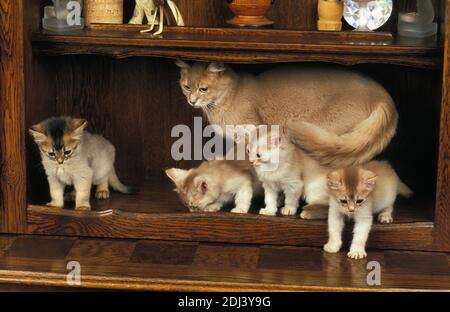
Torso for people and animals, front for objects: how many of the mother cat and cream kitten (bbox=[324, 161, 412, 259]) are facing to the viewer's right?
0

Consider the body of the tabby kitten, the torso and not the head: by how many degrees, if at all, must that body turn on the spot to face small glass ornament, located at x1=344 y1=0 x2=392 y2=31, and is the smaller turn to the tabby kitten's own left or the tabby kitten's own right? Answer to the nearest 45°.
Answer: approximately 135° to the tabby kitten's own left

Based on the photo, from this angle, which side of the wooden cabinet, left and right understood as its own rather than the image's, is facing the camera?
front

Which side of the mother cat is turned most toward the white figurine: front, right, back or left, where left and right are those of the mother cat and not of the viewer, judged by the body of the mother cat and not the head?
front

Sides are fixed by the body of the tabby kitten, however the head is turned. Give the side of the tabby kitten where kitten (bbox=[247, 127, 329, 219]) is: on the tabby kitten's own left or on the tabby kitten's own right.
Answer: on the tabby kitten's own left

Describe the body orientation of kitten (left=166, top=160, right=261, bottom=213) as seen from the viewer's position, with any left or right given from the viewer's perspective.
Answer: facing the viewer and to the left of the viewer

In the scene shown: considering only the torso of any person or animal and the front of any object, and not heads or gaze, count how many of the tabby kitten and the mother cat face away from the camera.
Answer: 0

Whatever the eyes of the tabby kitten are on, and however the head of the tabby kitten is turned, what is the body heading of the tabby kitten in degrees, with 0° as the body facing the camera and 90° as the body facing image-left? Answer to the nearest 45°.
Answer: approximately 45°

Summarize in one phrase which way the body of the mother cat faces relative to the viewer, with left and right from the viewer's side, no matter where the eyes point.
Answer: facing to the left of the viewer
